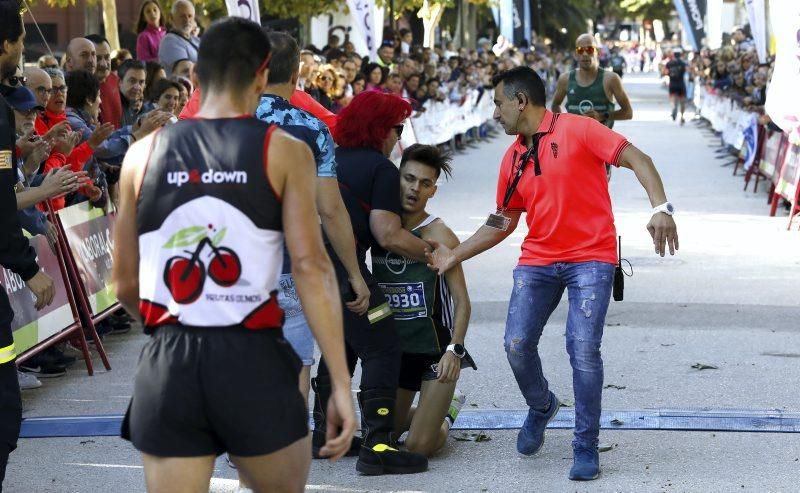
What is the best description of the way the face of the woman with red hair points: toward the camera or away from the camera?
away from the camera

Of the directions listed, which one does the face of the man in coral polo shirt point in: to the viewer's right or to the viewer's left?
to the viewer's left

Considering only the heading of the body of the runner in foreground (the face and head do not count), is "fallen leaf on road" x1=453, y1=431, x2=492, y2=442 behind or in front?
in front

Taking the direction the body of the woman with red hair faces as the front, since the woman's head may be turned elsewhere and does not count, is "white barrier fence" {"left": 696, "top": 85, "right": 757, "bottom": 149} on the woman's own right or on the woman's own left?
on the woman's own left

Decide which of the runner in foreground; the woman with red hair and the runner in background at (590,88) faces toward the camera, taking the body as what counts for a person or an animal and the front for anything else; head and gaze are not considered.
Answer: the runner in background

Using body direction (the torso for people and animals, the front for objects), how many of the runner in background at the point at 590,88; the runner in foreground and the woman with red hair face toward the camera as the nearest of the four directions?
1

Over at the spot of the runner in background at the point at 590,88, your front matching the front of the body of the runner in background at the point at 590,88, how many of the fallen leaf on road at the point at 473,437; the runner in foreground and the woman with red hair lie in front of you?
3

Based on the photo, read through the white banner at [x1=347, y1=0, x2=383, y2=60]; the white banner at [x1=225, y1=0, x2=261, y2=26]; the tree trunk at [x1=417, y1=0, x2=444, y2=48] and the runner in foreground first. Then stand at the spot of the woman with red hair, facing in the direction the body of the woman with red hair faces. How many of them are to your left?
3

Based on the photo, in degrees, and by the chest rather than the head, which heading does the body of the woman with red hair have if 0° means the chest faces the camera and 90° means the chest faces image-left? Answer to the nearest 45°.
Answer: approximately 270°

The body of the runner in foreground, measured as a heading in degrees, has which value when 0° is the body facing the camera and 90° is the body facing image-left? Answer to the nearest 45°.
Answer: approximately 180°

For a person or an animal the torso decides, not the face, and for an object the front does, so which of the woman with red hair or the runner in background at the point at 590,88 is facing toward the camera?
the runner in background

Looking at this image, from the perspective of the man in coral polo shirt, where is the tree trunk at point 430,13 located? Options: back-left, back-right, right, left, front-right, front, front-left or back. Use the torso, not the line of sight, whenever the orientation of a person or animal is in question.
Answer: back-right

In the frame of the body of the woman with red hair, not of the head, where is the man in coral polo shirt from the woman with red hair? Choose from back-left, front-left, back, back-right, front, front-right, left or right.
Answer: front

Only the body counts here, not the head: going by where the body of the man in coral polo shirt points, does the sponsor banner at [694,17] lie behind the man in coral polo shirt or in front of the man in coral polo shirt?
behind

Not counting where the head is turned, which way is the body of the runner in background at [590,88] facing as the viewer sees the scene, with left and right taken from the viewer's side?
facing the viewer

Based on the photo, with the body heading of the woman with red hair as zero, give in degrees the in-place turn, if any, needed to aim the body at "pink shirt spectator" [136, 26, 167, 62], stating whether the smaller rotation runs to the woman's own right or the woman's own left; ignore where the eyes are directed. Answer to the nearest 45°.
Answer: approximately 90° to the woman's own left

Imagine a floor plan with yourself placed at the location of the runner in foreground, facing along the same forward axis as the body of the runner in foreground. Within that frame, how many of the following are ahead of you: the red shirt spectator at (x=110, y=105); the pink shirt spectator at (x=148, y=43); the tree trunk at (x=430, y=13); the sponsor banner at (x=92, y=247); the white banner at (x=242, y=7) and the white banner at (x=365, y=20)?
6

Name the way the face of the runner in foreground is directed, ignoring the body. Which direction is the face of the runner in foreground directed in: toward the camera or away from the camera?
away from the camera
